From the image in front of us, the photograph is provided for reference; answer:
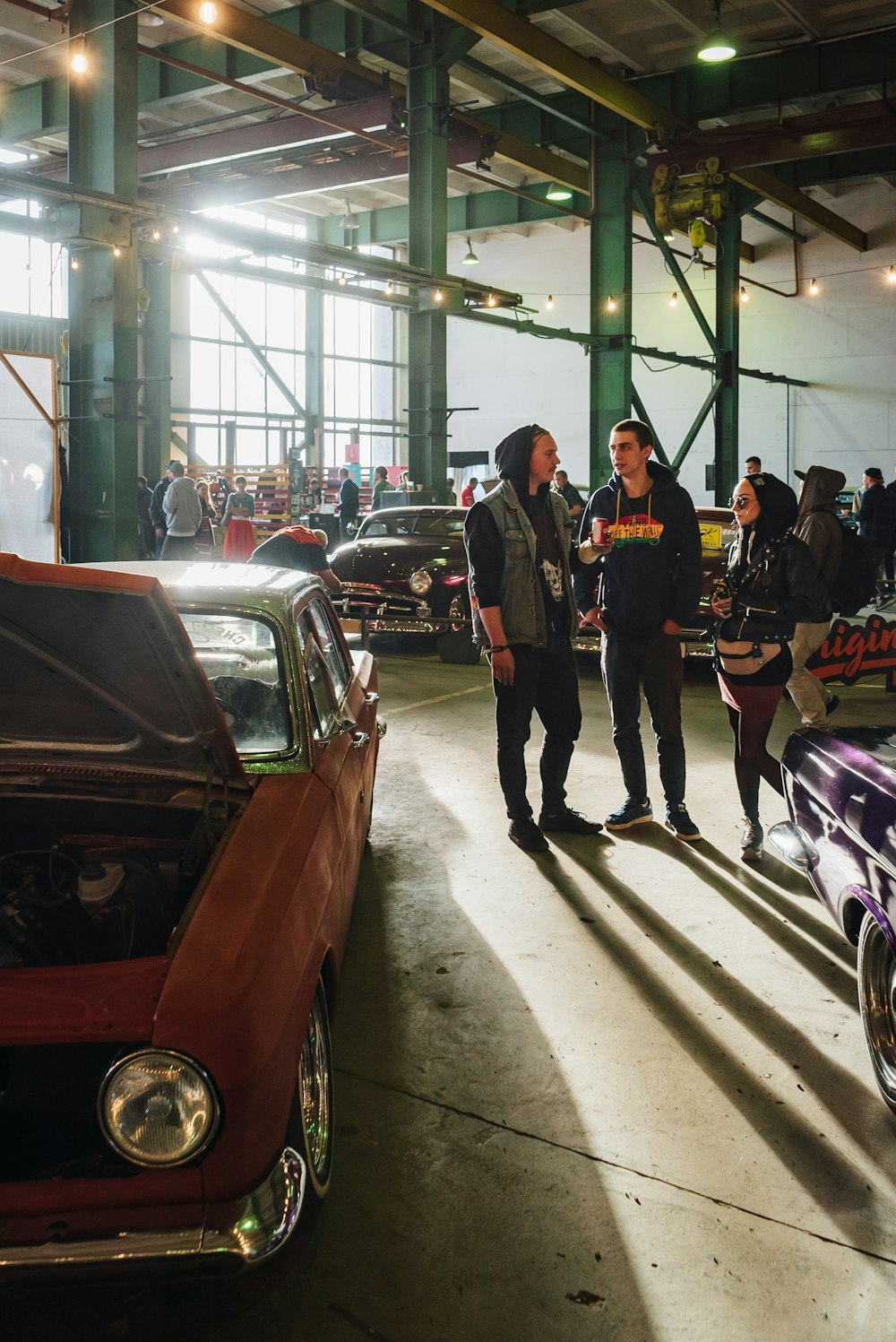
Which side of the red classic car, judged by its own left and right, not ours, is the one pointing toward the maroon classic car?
back

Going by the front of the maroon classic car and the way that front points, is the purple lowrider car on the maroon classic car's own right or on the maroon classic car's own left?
on the maroon classic car's own left

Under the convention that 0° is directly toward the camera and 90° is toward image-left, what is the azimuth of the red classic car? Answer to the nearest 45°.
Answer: approximately 0°

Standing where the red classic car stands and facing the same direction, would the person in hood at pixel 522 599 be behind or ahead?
behind

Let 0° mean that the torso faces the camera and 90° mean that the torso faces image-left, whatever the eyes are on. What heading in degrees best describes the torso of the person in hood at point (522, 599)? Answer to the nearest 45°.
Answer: approximately 315°

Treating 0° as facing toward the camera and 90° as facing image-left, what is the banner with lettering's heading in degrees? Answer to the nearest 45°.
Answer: approximately 0°
